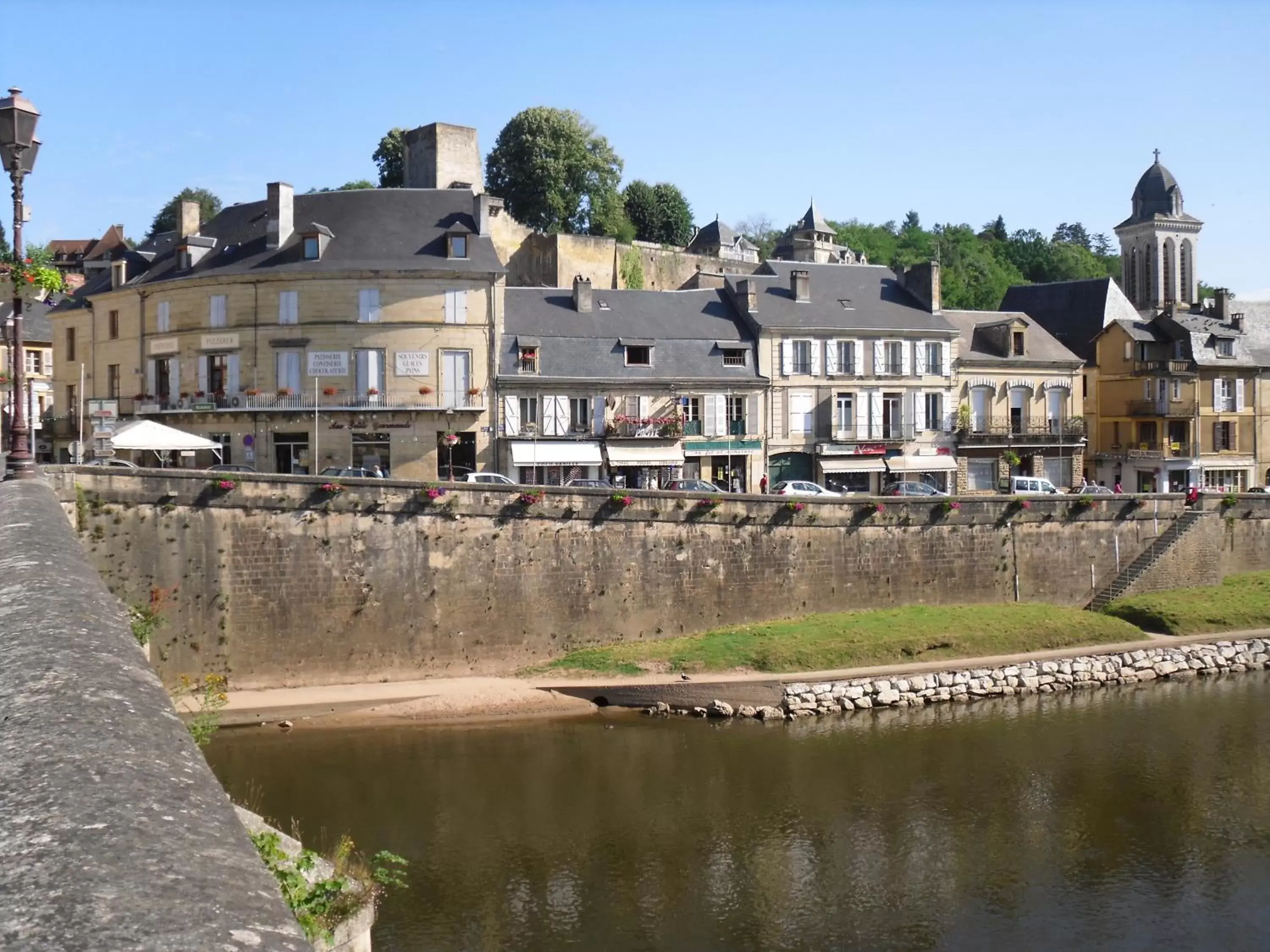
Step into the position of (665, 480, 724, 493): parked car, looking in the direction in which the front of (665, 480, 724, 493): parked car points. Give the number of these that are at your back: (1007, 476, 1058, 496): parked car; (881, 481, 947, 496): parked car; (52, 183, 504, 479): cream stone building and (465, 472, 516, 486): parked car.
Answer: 2

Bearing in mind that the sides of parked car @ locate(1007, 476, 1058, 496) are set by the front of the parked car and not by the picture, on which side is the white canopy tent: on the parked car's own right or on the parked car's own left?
on the parked car's own right

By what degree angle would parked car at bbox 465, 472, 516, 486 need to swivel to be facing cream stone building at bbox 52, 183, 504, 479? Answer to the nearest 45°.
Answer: approximately 135° to its left

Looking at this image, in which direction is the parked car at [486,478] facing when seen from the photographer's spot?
facing to the right of the viewer

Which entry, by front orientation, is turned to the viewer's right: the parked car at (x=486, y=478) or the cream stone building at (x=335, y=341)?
the parked car
